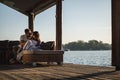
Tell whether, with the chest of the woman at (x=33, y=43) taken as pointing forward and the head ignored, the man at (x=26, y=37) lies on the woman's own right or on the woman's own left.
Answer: on the woman's own right
